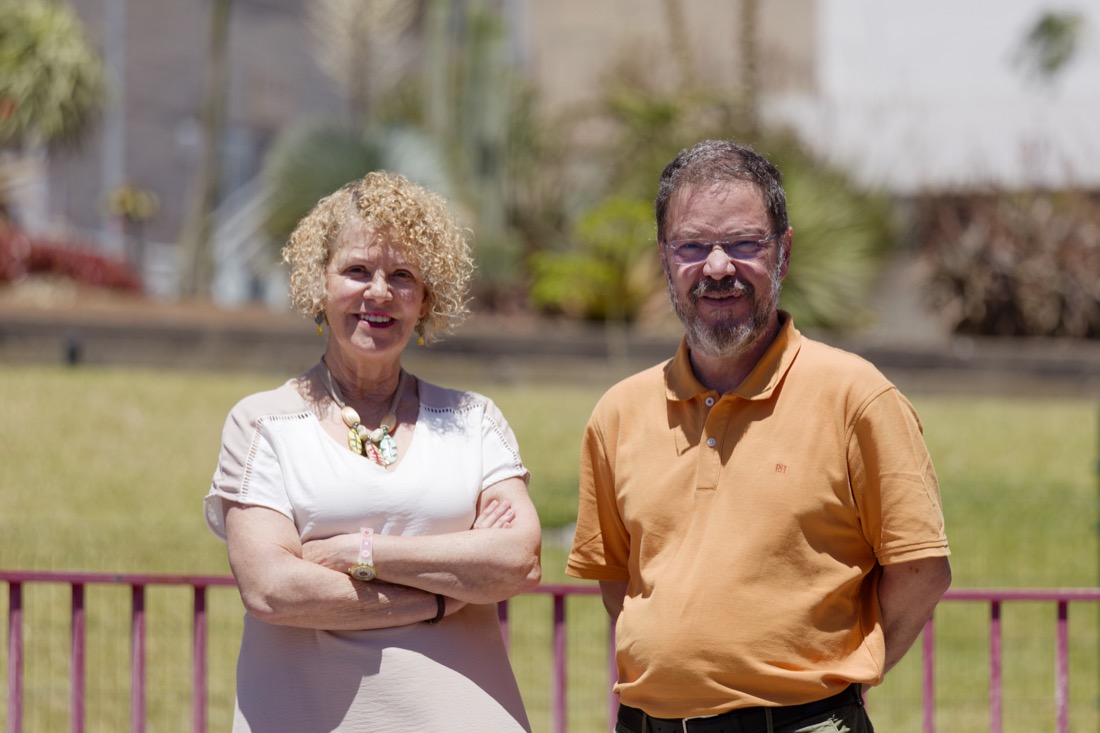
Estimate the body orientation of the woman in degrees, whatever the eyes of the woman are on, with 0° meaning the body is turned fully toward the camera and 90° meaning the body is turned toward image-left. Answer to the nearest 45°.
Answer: approximately 0°

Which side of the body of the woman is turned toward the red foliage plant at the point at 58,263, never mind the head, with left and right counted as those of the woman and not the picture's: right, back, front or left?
back

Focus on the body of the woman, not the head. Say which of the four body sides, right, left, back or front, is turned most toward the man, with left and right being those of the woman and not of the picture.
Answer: left

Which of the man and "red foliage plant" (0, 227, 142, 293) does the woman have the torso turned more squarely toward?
the man

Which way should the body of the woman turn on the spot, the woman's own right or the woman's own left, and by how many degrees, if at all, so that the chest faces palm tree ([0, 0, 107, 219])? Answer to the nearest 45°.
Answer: approximately 180°
